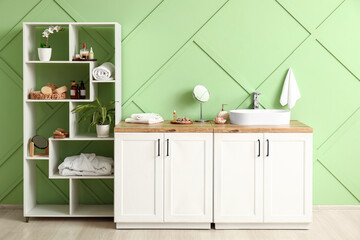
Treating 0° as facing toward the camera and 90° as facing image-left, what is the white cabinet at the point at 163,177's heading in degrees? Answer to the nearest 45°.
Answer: approximately 0°

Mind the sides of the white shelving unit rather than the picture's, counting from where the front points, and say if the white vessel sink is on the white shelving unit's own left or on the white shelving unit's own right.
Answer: on the white shelving unit's own left

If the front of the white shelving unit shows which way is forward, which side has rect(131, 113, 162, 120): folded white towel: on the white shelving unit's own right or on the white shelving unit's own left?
on the white shelving unit's own left

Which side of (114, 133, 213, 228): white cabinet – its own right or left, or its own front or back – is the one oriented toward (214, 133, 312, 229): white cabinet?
left

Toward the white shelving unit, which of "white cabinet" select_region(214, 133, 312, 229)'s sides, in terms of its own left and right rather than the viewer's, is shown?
right

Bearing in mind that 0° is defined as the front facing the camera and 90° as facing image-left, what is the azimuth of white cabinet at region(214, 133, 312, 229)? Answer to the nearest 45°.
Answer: approximately 0°
